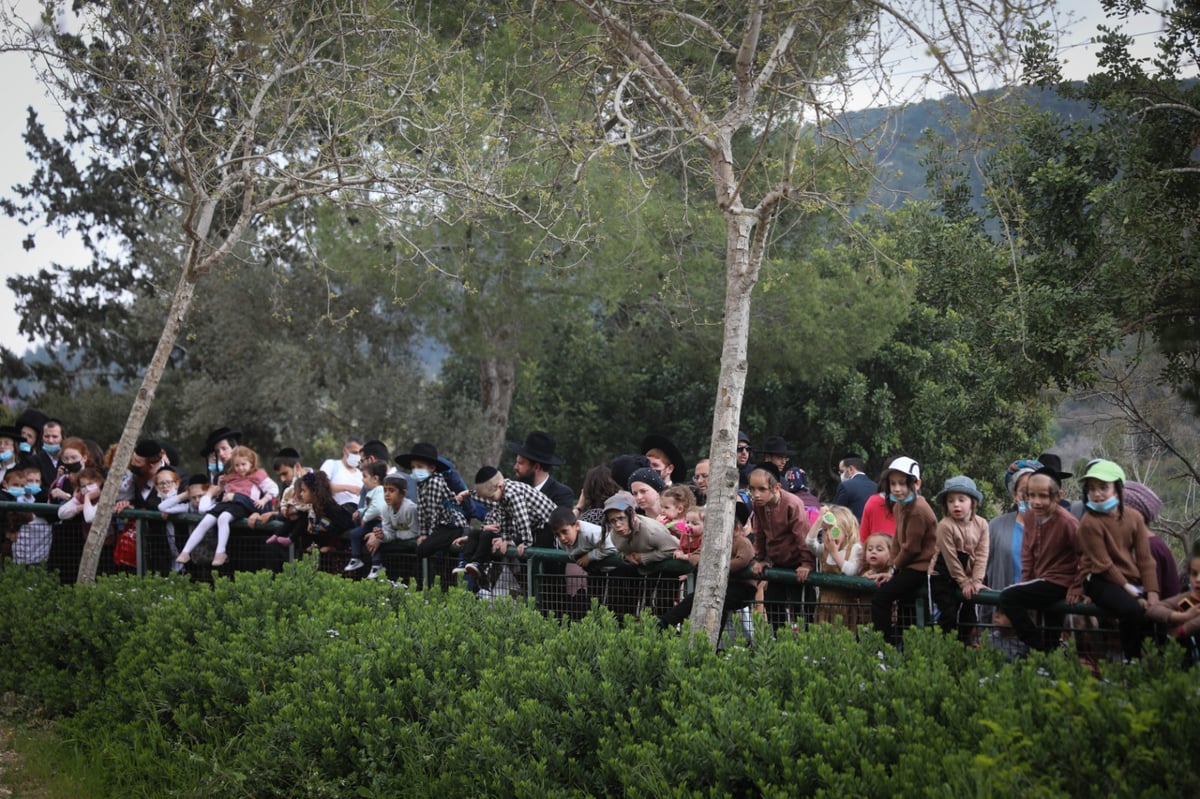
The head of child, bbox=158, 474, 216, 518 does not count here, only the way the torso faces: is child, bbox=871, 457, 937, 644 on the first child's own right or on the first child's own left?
on the first child's own left

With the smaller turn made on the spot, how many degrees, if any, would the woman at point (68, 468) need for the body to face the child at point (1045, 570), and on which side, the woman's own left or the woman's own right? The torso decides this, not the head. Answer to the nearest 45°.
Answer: approximately 90° to the woman's own left

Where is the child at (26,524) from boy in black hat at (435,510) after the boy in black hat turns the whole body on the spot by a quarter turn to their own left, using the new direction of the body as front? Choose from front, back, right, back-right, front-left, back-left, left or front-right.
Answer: back

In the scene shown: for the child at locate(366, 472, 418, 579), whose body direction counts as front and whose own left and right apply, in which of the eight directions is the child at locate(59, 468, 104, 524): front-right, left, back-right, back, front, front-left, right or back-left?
right

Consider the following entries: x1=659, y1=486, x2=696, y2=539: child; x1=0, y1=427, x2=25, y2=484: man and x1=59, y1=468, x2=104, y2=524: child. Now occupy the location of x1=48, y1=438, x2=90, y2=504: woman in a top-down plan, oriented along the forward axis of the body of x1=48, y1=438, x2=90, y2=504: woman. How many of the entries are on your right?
1

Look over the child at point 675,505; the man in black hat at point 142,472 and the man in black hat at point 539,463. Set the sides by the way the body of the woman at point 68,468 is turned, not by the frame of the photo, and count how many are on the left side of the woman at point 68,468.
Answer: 3

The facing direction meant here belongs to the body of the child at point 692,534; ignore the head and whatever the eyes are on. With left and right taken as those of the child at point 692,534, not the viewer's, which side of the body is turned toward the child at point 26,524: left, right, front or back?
right

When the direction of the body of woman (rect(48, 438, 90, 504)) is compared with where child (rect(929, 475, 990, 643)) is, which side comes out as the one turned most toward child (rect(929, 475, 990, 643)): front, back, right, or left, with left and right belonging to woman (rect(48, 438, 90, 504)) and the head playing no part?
left

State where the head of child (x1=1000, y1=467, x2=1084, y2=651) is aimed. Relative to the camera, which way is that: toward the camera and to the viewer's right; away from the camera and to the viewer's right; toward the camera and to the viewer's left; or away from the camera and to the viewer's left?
toward the camera and to the viewer's left

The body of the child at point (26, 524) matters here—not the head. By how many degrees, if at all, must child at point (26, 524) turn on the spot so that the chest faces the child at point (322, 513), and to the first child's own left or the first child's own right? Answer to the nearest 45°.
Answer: approximately 45° to the first child's own left

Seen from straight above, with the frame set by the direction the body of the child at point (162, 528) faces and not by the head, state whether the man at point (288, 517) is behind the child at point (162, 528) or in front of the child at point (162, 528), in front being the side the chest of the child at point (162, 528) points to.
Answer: in front

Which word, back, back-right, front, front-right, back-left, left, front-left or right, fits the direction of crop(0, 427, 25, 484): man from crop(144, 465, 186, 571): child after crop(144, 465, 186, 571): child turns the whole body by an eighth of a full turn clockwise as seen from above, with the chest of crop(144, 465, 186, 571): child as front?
right

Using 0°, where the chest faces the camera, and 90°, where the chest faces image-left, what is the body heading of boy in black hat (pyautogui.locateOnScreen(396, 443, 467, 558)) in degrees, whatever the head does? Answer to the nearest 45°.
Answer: approximately 45°
